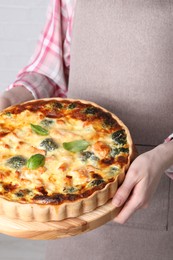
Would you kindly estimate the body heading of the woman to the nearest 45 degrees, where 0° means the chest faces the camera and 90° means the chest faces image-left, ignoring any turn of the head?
approximately 0°
